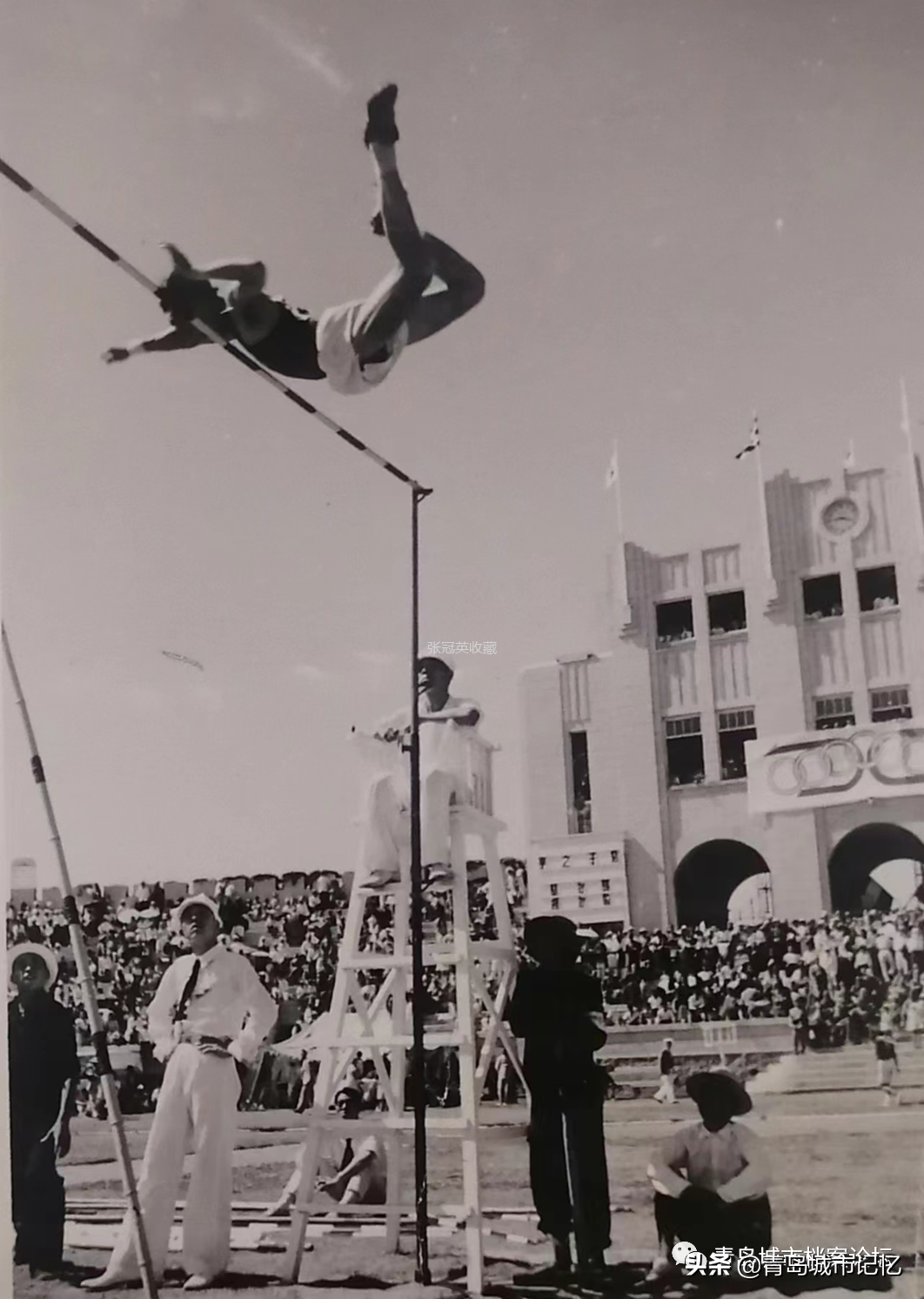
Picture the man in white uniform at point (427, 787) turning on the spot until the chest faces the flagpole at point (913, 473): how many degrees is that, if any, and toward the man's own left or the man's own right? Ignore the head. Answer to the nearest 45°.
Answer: approximately 135° to the man's own left

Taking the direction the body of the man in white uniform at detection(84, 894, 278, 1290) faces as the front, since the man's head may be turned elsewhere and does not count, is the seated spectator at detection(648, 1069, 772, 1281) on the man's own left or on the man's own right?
on the man's own left

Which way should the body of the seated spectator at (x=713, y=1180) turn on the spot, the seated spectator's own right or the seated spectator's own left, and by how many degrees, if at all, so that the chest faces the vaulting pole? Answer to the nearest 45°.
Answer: approximately 90° to the seated spectator's own right

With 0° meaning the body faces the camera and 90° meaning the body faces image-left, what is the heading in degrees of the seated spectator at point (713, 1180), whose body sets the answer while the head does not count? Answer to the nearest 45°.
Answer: approximately 0°

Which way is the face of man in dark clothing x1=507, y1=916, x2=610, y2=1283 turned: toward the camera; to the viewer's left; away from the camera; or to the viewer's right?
away from the camera

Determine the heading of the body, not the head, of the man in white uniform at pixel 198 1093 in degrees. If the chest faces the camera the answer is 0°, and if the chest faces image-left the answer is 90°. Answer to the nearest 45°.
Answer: approximately 45°
